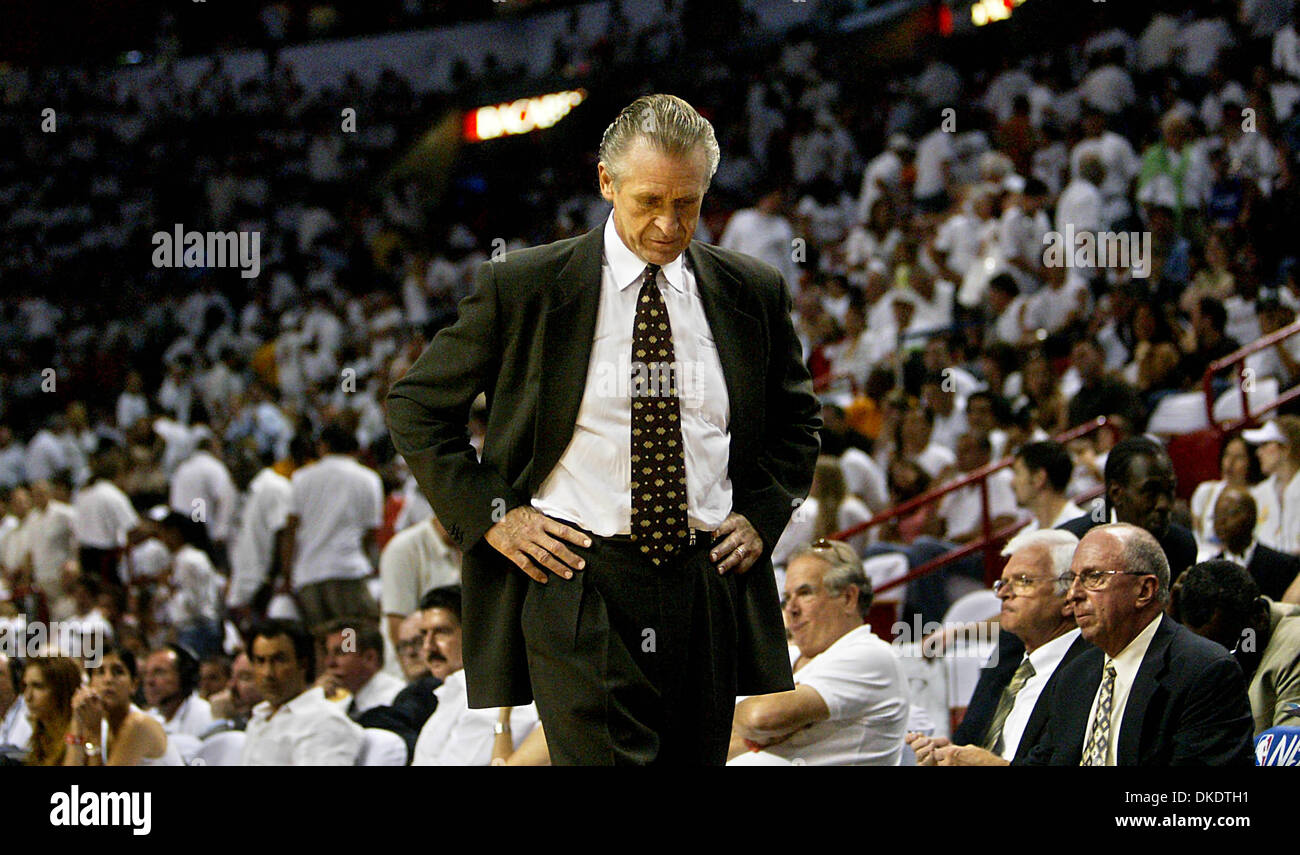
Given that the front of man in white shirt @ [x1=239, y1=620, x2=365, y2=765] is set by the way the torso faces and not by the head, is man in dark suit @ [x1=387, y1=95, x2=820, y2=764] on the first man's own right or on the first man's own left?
on the first man's own left

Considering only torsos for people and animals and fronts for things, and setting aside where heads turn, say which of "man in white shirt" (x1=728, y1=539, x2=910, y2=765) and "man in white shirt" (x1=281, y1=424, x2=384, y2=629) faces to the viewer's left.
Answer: "man in white shirt" (x1=728, y1=539, x2=910, y2=765)

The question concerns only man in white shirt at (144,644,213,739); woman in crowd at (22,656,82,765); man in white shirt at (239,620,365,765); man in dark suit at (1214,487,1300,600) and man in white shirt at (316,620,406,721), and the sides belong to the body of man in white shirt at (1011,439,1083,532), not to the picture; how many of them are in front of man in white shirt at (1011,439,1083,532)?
4

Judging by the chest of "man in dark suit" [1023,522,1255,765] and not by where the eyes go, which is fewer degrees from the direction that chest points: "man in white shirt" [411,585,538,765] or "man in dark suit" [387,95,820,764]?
the man in dark suit

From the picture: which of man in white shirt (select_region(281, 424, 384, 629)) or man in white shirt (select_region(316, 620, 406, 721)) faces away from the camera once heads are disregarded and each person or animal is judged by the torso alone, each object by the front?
man in white shirt (select_region(281, 424, 384, 629))

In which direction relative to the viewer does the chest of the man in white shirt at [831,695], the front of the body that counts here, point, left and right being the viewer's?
facing to the left of the viewer

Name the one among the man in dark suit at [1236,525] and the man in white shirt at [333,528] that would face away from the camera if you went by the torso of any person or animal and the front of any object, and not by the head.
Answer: the man in white shirt

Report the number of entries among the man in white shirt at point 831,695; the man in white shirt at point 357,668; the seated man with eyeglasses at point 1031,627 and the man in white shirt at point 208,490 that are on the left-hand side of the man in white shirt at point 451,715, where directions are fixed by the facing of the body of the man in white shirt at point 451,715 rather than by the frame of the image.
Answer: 2

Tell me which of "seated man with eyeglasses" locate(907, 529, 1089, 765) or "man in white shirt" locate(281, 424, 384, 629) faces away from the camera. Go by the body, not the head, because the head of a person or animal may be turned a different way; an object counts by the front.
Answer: the man in white shirt

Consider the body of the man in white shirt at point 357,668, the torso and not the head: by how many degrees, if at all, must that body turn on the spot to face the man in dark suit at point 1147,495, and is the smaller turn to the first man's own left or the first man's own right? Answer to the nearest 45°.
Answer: approximately 90° to the first man's own left

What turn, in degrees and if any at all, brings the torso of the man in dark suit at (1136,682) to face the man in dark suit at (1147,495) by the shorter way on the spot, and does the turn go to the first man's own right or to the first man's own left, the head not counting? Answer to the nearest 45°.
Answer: approximately 135° to the first man's own right

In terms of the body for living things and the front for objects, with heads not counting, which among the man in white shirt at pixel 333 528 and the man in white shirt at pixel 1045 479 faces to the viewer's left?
the man in white shirt at pixel 1045 479

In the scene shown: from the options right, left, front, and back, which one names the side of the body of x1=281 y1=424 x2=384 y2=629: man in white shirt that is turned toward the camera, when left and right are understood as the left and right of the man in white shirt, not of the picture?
back

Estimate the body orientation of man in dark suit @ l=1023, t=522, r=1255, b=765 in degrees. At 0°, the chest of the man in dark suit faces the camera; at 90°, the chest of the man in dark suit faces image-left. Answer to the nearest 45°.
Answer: approximately 45°

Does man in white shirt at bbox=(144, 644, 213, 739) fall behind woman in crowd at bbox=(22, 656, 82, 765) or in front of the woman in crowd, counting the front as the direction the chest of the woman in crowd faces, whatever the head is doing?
behind

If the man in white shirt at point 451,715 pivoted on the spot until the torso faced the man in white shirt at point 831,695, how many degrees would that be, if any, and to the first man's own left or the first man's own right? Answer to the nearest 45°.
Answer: approximately 90° to the first man's own left
